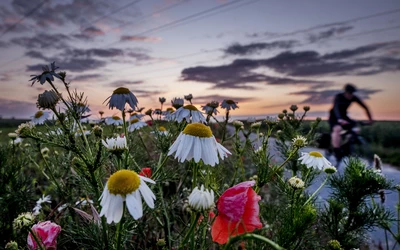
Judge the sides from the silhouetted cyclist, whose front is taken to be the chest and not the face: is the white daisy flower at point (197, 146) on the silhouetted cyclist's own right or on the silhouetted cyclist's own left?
on the silhouetted cyclist's own right

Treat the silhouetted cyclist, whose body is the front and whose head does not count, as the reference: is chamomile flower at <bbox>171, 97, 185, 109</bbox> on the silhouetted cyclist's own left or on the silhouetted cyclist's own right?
on the silhouetted cyclist's own right

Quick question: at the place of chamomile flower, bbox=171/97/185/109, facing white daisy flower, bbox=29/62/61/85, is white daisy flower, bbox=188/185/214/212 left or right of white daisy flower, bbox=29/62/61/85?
left

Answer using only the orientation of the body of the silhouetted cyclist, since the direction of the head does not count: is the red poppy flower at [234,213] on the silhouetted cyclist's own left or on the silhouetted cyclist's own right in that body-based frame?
on the silhouetted cyclist's own right

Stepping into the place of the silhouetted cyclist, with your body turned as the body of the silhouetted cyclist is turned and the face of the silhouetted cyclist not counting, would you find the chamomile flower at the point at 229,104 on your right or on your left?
on your right

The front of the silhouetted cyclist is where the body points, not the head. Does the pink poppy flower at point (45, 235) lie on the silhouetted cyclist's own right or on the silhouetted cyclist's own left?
on the silhouetted cyclist's own right

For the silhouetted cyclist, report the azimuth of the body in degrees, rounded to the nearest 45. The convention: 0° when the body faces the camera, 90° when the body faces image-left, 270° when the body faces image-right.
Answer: approximately 315°
